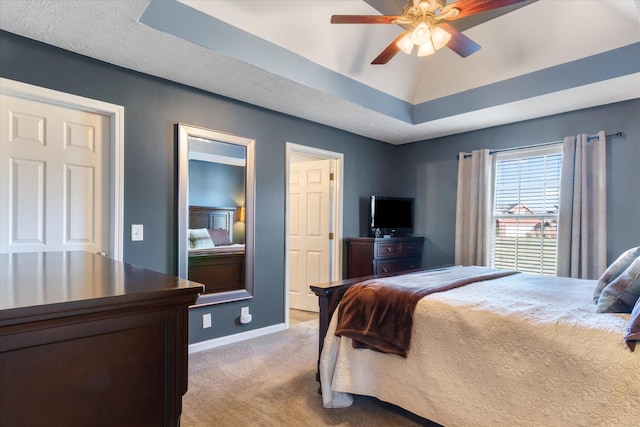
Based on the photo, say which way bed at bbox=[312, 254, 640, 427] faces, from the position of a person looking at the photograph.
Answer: facing away from the viewer and to the left of the viewer

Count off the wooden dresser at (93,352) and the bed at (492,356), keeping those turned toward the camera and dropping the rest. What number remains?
0

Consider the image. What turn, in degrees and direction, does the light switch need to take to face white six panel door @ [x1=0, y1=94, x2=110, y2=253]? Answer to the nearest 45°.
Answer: approximately 90° to its right

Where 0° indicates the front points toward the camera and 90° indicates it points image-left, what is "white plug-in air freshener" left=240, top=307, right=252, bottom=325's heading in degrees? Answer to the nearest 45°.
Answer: approximately 315°

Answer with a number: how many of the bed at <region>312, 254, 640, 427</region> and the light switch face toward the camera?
1

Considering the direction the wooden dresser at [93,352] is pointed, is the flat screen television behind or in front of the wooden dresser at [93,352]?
in front

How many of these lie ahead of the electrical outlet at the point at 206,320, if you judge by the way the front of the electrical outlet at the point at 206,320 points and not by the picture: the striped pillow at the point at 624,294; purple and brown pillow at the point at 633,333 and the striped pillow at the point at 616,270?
3

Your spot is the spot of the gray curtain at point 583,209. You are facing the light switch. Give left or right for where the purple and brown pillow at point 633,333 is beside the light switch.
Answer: left

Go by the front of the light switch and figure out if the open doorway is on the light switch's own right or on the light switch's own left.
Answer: on the light switch's own left
